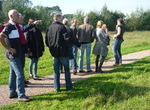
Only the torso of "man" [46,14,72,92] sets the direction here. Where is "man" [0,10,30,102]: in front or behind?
behind

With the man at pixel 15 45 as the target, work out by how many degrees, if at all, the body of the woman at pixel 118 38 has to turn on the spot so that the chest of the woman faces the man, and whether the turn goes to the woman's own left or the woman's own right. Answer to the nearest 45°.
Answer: approximately 45° to the woman's own left

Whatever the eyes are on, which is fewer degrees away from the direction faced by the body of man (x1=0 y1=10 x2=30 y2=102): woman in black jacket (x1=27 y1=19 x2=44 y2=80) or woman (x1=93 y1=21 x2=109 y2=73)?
the woman

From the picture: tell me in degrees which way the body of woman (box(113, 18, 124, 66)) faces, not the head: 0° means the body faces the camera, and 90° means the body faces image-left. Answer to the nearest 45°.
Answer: approximately 90°

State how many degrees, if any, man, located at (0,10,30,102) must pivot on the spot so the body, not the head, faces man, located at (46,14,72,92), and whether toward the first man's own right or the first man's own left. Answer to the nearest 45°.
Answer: approximately 45° to the first man's own left

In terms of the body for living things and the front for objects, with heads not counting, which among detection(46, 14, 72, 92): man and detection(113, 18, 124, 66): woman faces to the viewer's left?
the woman

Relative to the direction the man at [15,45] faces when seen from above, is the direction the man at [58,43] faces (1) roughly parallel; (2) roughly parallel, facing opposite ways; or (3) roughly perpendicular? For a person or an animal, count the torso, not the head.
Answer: roughly perpendicular

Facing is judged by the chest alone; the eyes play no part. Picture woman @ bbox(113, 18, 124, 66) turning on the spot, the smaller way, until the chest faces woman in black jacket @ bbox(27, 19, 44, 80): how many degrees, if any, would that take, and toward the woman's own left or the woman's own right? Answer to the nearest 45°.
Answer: approximately 45° to the woman's own left

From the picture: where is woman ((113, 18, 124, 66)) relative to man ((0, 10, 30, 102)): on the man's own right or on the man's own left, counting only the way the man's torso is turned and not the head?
on the man's own left

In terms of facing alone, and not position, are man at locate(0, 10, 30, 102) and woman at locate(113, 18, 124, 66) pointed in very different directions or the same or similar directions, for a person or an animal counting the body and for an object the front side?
very different directions

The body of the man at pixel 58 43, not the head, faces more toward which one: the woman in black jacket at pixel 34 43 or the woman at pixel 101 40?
the woman
